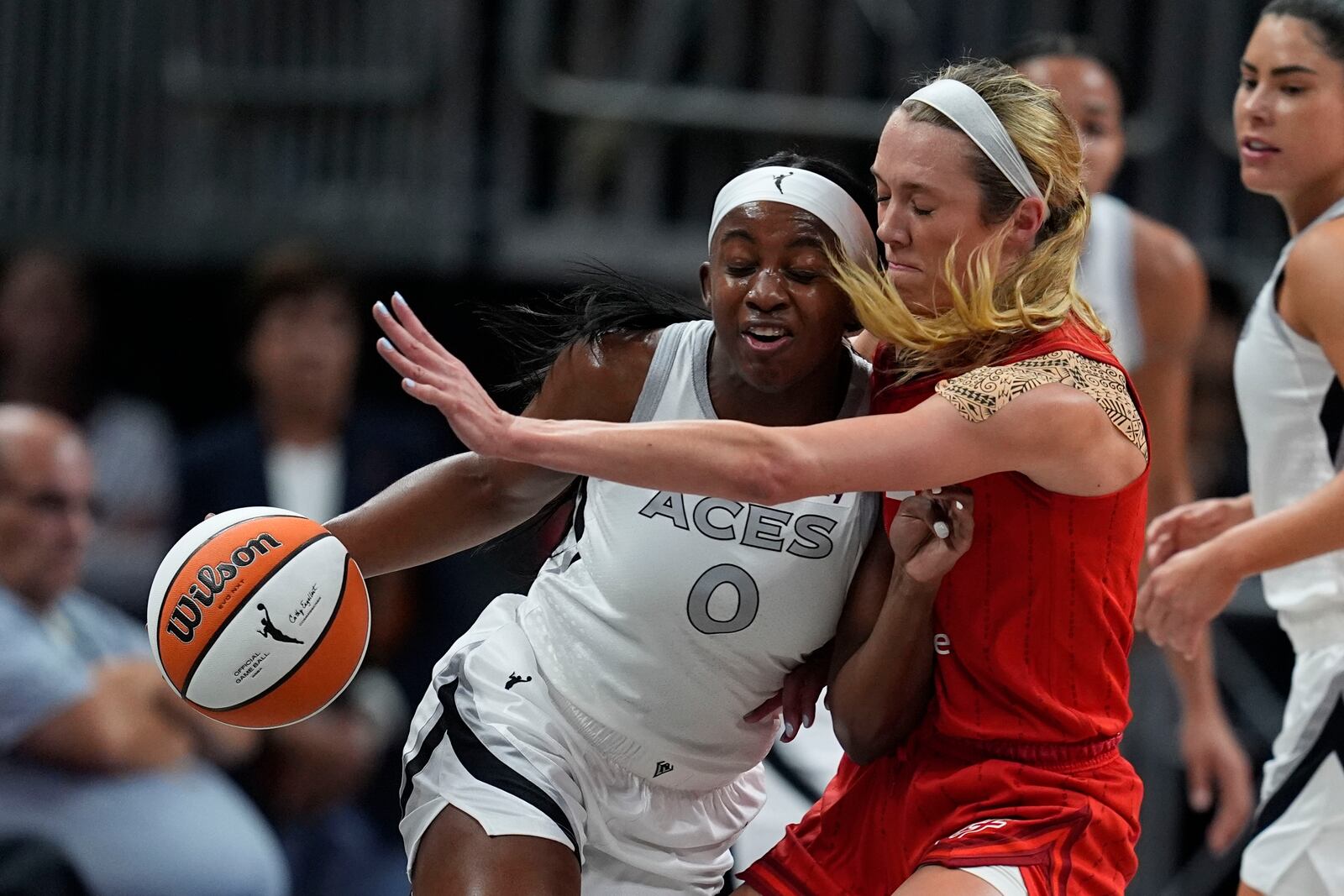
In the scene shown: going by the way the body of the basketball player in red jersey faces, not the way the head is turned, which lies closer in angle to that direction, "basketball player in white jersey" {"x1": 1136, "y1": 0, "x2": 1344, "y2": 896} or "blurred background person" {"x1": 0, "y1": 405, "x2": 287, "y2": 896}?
the blurred background person

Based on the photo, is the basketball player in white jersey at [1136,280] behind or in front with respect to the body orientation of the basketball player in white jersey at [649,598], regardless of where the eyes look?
behind

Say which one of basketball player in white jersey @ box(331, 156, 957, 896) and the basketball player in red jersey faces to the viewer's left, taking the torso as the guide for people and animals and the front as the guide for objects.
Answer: the basketball player in red jersey

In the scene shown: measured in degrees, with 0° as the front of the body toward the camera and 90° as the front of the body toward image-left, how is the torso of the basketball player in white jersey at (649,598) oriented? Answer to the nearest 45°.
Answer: approximately 0°

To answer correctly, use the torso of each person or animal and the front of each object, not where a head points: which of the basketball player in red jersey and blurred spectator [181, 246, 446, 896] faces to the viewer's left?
the basketball player in red jersey

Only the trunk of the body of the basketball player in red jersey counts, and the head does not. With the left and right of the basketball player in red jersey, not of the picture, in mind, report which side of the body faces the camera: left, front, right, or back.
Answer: left

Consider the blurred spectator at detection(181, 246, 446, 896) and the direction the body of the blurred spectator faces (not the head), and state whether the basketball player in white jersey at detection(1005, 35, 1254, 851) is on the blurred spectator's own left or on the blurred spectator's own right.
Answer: on the blurred spectator's own left

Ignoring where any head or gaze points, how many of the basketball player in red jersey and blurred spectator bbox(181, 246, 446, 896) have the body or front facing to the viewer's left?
1

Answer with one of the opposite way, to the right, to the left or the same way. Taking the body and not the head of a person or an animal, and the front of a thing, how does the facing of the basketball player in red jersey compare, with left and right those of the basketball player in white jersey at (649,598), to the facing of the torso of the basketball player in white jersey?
to the right
